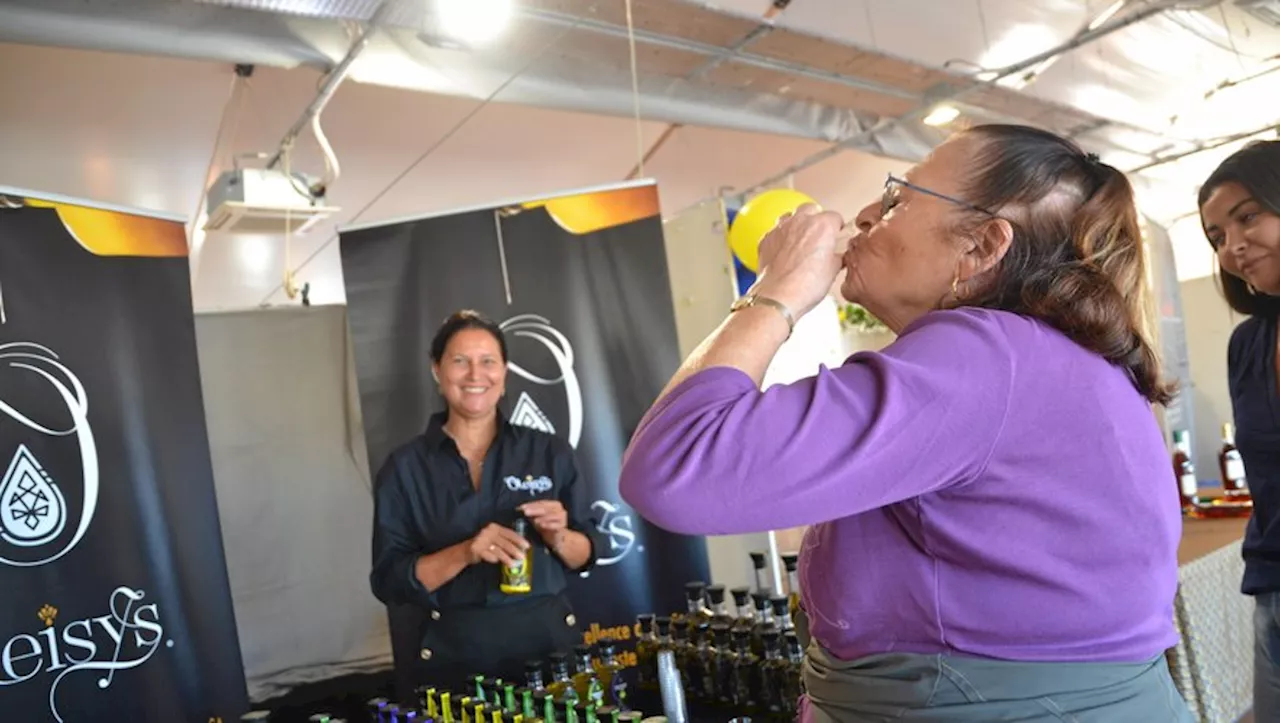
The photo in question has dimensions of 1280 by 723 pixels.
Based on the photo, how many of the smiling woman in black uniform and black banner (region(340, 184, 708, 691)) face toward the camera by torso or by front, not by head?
2

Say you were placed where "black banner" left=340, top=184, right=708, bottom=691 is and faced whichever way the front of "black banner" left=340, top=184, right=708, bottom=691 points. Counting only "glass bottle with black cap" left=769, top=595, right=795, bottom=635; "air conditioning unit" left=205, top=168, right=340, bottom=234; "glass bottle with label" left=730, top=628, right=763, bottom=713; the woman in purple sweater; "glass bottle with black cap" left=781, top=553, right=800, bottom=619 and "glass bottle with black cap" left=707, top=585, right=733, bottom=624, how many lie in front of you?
5

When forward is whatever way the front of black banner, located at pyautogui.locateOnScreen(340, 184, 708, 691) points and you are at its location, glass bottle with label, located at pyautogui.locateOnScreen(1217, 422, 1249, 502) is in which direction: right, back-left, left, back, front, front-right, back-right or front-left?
left

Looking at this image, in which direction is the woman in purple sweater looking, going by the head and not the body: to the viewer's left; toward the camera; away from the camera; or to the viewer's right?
to the viewer's left

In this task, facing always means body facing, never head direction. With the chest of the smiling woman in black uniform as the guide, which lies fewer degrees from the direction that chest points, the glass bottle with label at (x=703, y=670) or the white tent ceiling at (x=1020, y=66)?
the glass bottle with label

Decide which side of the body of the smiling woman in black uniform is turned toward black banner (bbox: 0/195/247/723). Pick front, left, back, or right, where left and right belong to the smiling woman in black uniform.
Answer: right

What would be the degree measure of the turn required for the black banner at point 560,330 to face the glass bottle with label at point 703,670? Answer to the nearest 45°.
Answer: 0° — it already faces it

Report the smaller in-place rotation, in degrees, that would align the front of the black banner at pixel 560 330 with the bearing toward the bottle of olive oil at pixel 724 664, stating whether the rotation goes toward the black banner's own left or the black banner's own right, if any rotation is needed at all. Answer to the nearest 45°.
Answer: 0° — it already faces it

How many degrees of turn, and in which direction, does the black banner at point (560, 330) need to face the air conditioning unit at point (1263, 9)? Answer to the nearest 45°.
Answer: approximately 90° to its left

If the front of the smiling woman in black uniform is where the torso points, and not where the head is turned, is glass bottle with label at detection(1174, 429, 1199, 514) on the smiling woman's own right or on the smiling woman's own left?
on the smiling woman's own left

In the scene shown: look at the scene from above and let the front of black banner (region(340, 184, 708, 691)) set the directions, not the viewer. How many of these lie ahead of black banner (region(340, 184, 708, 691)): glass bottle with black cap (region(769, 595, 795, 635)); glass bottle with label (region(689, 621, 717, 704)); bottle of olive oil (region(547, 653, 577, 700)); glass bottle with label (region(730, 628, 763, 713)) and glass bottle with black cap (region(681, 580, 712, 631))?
5
